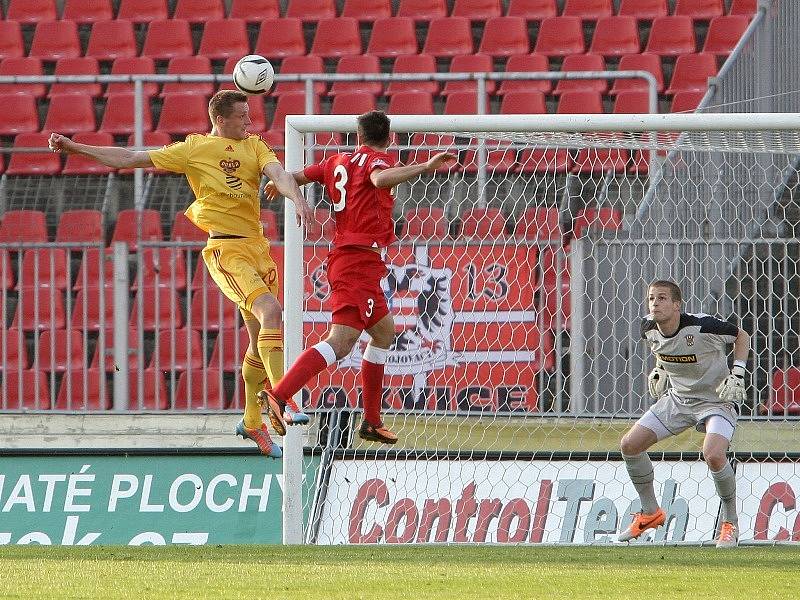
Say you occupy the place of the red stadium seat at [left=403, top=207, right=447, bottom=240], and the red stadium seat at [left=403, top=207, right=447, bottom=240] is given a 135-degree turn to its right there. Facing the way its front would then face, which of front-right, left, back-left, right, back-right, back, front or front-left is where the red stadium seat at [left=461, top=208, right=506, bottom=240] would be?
back

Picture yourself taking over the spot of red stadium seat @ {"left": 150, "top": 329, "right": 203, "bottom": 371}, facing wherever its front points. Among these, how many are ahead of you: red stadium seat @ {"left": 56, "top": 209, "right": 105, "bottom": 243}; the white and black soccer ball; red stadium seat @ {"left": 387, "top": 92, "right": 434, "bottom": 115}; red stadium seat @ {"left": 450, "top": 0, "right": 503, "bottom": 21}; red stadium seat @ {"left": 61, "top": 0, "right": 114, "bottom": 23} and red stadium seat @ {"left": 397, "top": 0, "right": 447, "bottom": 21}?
1

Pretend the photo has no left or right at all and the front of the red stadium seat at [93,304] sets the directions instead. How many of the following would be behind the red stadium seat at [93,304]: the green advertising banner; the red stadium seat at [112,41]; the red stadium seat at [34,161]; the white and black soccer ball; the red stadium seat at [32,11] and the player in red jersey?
3

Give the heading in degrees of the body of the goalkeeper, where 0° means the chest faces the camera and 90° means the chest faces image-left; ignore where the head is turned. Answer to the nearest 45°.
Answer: approximately 45°

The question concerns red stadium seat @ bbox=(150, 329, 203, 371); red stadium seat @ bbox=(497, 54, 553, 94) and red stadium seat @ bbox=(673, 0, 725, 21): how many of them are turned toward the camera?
3

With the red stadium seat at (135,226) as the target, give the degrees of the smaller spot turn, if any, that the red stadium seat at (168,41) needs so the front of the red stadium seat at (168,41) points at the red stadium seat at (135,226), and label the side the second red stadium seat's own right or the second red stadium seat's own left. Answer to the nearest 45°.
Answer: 0° — it already faces it

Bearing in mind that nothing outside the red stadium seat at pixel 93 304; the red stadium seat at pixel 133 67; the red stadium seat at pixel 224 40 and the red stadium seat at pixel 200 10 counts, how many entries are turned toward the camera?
4

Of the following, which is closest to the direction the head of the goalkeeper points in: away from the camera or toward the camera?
toward the camera

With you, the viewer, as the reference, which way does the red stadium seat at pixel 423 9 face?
facing the viewer

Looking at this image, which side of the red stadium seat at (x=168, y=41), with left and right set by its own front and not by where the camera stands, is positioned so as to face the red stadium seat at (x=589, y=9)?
left

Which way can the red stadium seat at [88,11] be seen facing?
toward the camera

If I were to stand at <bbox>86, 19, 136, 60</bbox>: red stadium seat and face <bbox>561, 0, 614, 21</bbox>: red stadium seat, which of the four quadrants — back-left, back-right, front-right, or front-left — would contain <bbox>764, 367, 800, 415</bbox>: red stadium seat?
front-right

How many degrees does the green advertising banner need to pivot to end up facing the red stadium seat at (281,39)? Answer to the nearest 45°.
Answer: approximately 180°

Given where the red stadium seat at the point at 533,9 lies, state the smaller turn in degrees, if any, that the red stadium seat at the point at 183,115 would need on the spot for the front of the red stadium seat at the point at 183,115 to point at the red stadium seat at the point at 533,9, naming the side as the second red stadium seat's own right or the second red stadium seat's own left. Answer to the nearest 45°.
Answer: approximately 90° to the second red stadium seat's own left

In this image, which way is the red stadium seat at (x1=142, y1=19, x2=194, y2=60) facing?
toward the camera

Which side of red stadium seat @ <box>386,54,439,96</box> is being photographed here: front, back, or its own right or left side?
front
